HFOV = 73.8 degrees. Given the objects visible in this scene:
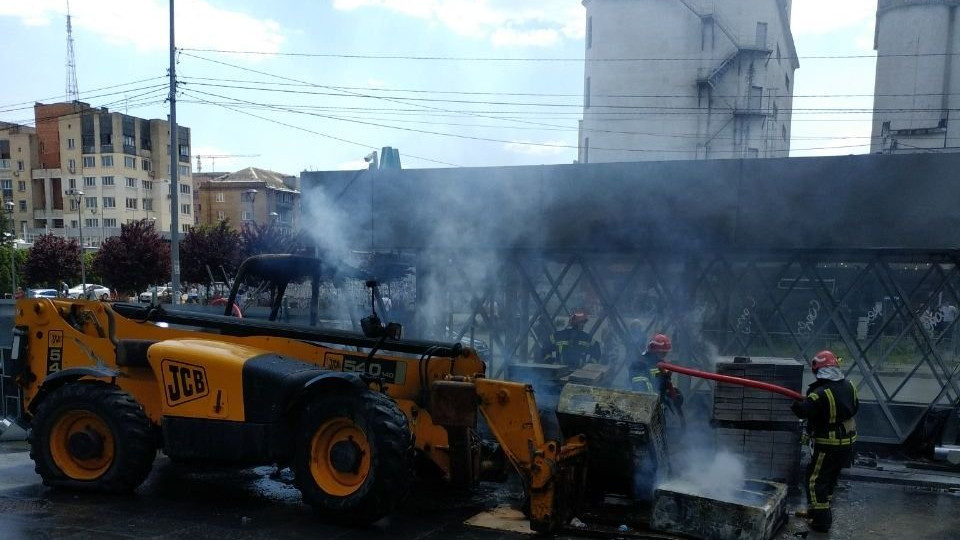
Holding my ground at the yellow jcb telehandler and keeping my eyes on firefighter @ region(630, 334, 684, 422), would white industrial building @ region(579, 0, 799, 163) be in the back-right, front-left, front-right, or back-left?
front-left

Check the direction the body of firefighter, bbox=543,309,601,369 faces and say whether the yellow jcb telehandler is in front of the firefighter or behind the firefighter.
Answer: in front

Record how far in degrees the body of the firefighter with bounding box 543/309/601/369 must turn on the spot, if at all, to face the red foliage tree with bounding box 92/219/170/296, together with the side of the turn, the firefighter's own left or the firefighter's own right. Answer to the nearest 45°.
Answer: approximately 135° to the firefighter's own right

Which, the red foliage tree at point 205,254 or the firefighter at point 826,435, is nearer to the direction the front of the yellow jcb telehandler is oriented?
the firefighter

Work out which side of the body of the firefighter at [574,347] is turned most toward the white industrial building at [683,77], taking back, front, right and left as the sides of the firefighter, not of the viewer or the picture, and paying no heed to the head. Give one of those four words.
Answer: back

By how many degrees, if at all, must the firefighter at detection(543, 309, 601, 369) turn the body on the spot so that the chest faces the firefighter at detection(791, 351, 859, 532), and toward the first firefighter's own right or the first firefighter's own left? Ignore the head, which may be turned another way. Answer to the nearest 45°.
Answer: approximately 45° to the first firefighter's own left

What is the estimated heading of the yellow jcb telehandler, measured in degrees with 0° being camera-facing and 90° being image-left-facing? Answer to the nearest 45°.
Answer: approximately 315°

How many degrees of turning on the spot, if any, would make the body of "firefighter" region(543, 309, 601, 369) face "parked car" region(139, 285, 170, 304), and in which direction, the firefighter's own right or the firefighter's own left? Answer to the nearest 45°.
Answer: approximately 135° to the firefighter's own right

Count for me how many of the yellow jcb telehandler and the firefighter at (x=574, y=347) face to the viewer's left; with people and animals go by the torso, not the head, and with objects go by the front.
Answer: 0

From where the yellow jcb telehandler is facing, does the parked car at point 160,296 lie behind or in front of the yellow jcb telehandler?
behind

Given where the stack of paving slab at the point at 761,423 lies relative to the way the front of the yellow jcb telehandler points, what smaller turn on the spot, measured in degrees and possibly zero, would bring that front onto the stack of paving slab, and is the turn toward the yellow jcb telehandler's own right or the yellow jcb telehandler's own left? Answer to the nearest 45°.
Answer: approximately 45° to the yellow jcb telehandler's own left

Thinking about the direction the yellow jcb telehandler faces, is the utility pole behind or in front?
behind

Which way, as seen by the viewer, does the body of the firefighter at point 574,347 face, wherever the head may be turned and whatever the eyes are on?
toward the camera

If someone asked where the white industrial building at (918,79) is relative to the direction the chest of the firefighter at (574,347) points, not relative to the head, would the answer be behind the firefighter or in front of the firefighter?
behind

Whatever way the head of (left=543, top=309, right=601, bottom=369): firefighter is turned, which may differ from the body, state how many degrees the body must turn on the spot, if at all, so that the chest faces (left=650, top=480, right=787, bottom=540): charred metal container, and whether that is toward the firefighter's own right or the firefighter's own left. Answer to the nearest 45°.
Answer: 0° — they already face it
